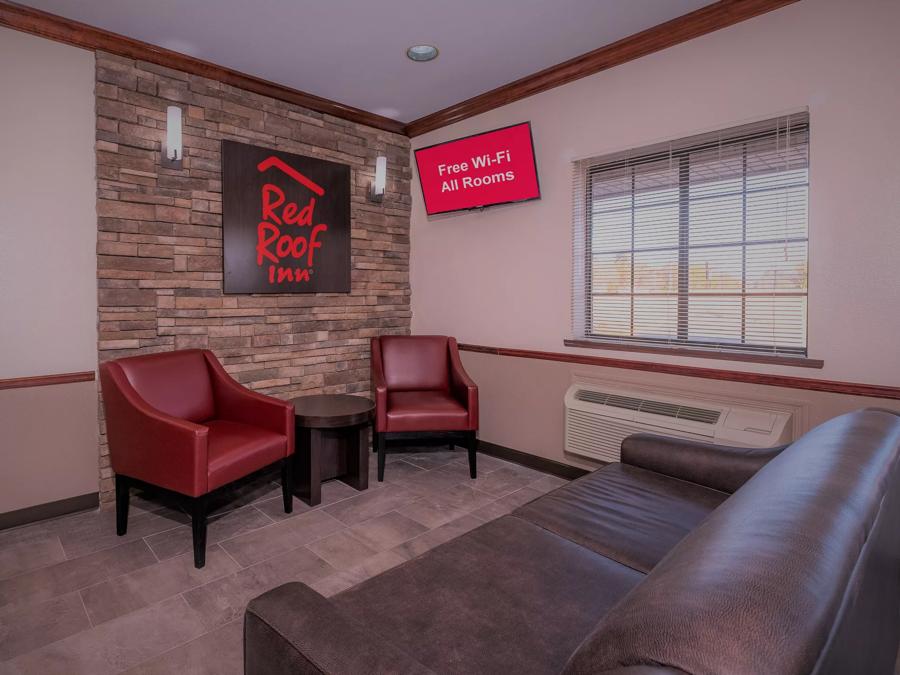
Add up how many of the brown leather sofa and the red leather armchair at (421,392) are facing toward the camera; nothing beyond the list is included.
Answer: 1

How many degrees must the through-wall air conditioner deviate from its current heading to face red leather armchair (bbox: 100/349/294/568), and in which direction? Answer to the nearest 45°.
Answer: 0° — it already faces it

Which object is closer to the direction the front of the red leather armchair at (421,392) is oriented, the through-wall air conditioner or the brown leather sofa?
the brown leather sofa

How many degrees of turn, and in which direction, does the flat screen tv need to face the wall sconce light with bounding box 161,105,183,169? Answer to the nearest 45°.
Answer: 0° — it already faces it

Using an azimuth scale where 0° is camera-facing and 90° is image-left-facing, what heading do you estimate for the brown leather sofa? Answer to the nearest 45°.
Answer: approximately 135°

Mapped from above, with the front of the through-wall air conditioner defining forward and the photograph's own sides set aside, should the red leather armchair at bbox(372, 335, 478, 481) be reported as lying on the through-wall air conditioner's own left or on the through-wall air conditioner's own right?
on the through-wall air conditioner's own right
